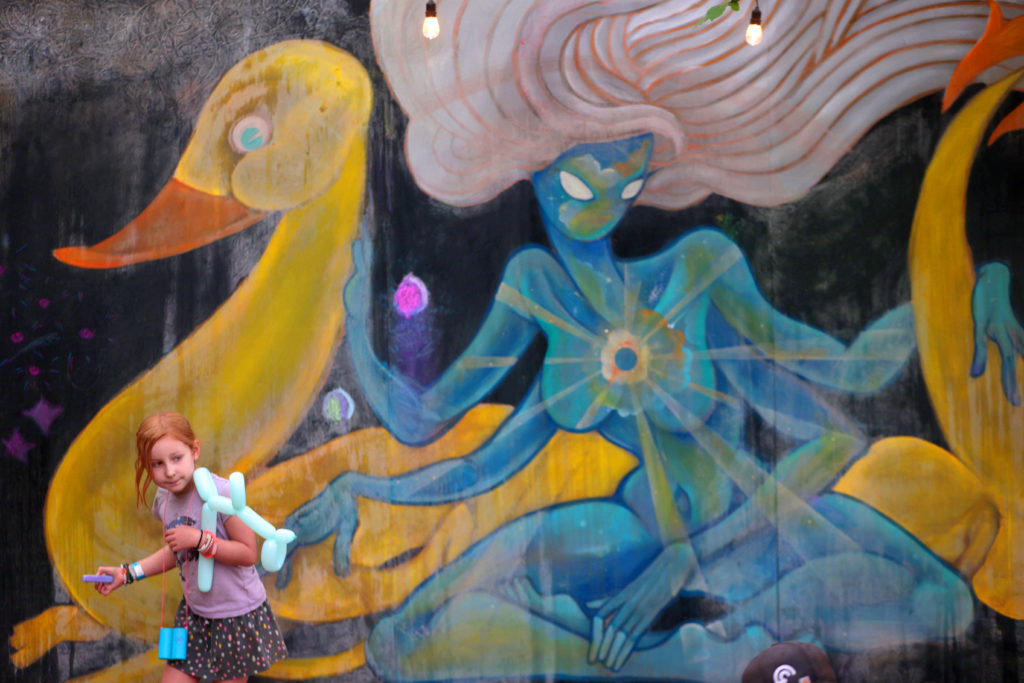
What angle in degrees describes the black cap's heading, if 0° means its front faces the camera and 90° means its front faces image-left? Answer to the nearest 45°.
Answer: approximately 0°

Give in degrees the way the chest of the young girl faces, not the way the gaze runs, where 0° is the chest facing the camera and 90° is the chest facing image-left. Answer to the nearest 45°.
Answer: approximately 45°
